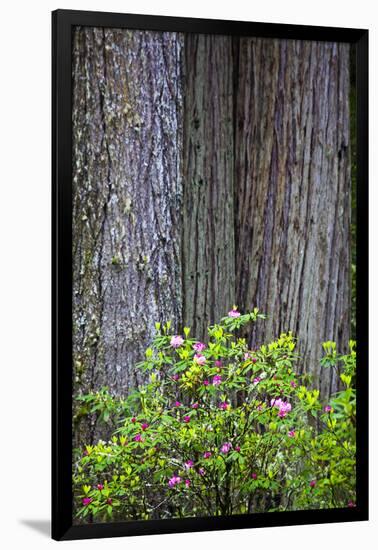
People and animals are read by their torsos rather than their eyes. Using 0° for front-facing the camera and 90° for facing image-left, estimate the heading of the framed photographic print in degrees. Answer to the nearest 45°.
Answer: approximately 315°
